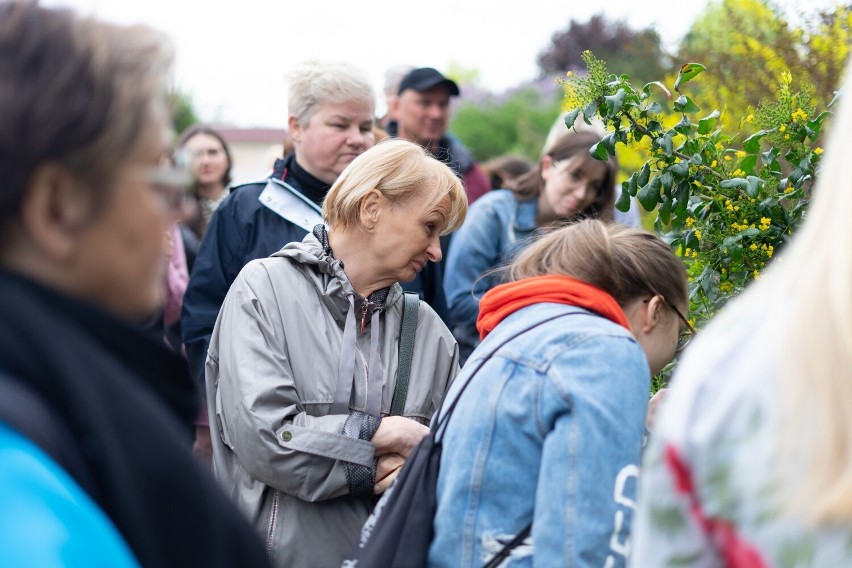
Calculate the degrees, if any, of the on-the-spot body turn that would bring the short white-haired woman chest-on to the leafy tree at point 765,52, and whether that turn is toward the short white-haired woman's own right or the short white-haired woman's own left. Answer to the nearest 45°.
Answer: approximately 90° to the short white-haired woman's own left

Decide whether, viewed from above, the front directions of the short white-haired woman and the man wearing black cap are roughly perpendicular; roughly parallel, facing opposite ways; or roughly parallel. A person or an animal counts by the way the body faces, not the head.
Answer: roughly parallel

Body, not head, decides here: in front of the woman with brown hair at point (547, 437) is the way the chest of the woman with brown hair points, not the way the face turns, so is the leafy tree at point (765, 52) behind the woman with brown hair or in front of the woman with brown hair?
in front

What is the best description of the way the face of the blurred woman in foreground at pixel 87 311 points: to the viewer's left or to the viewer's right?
to the viewer's right

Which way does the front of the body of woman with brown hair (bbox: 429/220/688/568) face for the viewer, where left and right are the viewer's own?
facing away from the viewer and to the right of the viewer

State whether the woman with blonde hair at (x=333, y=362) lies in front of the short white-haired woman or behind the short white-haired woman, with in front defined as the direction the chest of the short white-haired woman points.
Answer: in front

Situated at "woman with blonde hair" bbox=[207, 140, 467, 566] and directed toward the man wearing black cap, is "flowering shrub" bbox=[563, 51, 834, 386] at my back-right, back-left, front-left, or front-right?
front-right

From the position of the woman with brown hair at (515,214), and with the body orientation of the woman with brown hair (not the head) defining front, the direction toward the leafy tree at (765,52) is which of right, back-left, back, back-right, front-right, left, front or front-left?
left

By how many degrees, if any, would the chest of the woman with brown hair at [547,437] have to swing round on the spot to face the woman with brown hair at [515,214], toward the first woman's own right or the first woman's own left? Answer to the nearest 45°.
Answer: approximately 45° to the first woman's own left

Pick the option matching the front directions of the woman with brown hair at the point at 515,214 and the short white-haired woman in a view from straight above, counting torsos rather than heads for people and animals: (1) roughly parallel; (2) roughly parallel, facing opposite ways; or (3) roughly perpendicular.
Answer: roughly parallel

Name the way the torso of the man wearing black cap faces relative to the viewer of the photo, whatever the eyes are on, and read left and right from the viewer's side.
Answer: facing the viewer and to the right of the viewer

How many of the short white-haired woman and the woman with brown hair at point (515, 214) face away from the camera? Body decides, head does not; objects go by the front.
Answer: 0

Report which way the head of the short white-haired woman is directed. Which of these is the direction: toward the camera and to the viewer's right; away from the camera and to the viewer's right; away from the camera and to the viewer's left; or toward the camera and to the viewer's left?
toward the camera and to the viewer's right

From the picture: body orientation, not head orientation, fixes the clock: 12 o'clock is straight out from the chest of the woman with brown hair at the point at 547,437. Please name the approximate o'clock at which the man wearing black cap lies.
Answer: The man wearing black cap is roughly at 10 o'clock from the woman with brown hair.
